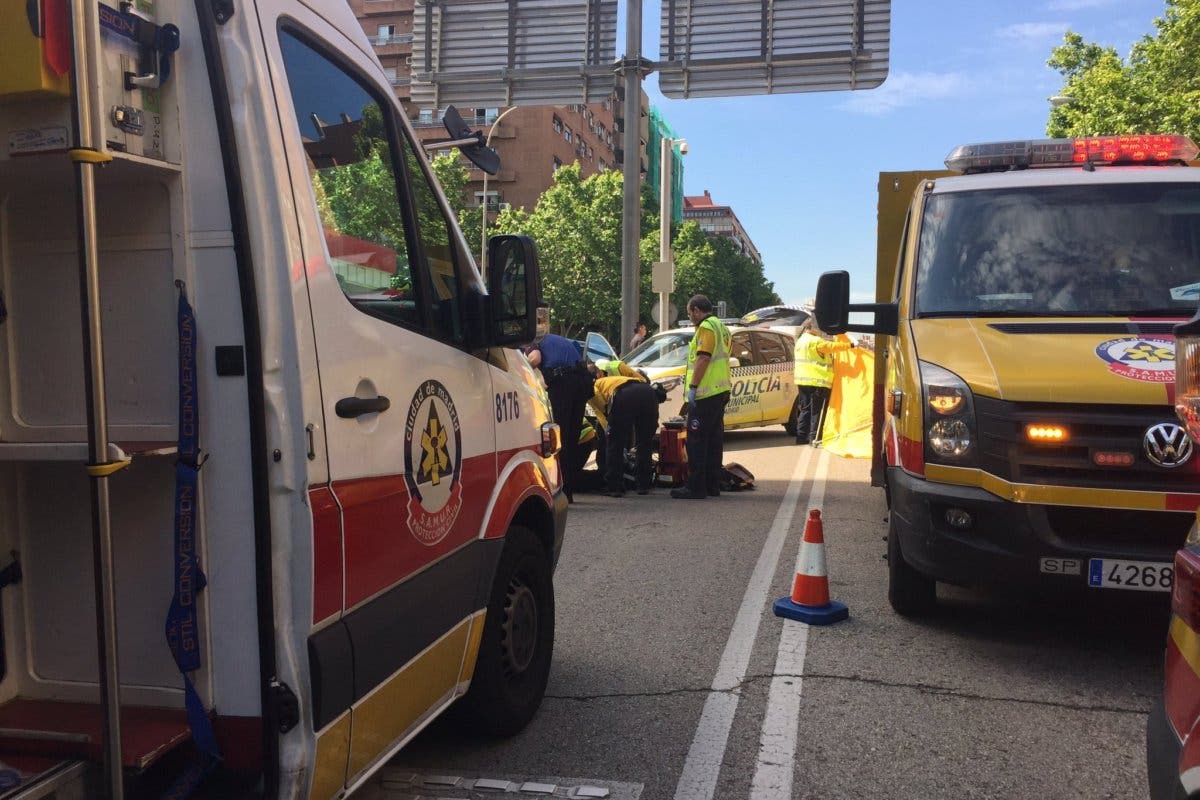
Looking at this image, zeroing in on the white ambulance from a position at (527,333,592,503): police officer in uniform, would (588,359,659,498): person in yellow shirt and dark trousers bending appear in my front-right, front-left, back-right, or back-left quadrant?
back-left

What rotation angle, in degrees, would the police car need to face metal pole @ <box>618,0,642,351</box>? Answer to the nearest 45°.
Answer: approximately 90° to its right

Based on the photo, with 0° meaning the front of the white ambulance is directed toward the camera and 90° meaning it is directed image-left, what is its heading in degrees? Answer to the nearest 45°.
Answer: approximately 225°

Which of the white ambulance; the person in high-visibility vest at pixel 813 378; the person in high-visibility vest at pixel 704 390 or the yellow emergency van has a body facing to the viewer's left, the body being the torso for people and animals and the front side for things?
the person in high-visibility vest at pixel 704 390

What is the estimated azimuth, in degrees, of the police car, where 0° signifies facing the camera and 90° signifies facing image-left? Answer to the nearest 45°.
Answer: approximately 45°

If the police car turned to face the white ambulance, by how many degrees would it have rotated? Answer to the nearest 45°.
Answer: approximately 45° to its left

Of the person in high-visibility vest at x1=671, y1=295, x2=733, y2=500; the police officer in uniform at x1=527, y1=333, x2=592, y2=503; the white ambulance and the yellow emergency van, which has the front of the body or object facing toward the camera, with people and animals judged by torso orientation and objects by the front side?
the yellow emergency van

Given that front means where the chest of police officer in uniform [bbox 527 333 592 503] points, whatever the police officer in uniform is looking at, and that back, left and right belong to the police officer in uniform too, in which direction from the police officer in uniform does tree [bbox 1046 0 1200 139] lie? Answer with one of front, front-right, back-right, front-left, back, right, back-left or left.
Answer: right

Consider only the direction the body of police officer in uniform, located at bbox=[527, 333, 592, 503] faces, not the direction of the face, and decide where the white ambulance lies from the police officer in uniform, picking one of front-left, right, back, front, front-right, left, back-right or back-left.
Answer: back-left

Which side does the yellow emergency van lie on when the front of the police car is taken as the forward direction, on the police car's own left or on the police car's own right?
on the police car's own left

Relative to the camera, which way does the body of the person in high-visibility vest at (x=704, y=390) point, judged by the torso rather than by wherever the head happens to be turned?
to the viewer's left

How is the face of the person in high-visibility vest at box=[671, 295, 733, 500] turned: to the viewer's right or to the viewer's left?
to the viewer's left
